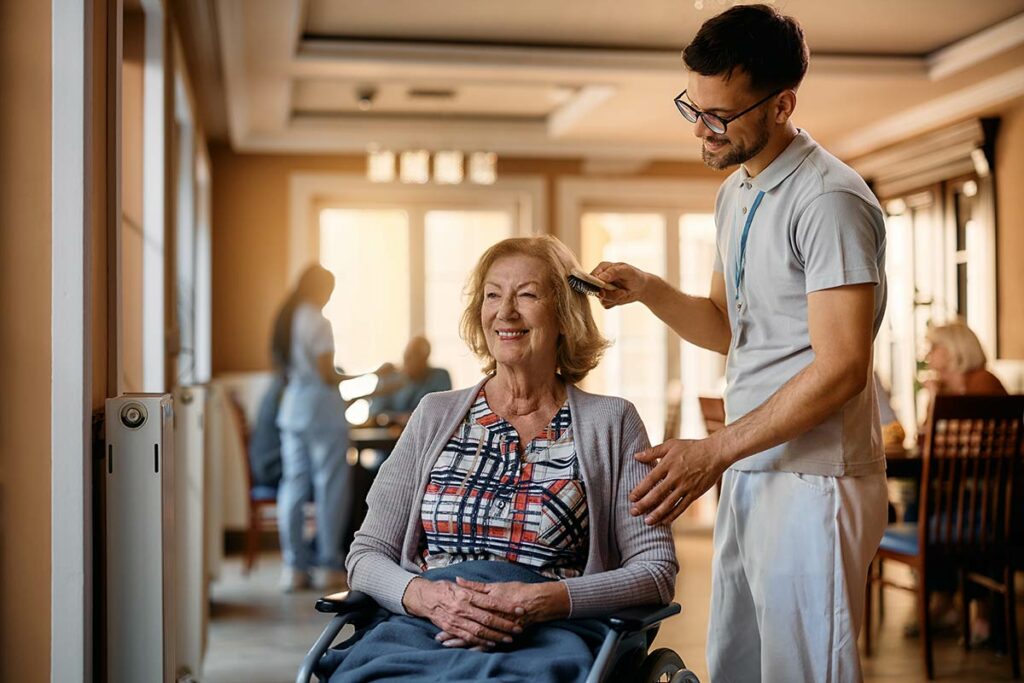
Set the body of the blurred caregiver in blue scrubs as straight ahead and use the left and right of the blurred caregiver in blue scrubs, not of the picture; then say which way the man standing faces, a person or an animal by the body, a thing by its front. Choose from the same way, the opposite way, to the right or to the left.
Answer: the opposite way

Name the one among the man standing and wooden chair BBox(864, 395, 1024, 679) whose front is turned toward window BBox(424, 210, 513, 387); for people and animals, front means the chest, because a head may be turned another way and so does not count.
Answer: the wooden chair

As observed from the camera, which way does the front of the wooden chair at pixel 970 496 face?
facing away from the viewer and to the left of the viewer

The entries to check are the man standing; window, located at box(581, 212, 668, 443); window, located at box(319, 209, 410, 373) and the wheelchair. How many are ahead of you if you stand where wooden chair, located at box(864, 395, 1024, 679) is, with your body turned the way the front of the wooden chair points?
2

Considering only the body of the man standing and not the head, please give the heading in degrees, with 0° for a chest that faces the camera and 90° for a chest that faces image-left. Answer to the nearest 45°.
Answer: approximately 45°

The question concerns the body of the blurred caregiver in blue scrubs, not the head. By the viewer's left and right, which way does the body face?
facing to the right of the viewer

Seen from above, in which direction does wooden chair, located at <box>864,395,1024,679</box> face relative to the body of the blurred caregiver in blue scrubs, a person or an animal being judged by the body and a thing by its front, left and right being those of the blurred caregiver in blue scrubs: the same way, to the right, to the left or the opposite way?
to the left

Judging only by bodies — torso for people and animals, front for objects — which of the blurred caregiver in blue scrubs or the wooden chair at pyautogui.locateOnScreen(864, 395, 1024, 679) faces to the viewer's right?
the blurred caregiver in blue scrubs

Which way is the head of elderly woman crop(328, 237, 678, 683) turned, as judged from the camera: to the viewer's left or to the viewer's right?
to the viewer's left

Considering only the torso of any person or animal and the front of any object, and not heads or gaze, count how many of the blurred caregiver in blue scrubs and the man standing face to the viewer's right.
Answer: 1

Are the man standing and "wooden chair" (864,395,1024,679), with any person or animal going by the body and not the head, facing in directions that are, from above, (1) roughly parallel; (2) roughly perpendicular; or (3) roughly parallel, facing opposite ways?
roughly perpendicular

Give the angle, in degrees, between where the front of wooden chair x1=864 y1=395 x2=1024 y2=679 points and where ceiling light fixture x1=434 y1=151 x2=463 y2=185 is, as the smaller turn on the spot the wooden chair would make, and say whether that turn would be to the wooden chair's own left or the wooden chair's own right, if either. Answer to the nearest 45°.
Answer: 0° — it already faces it
